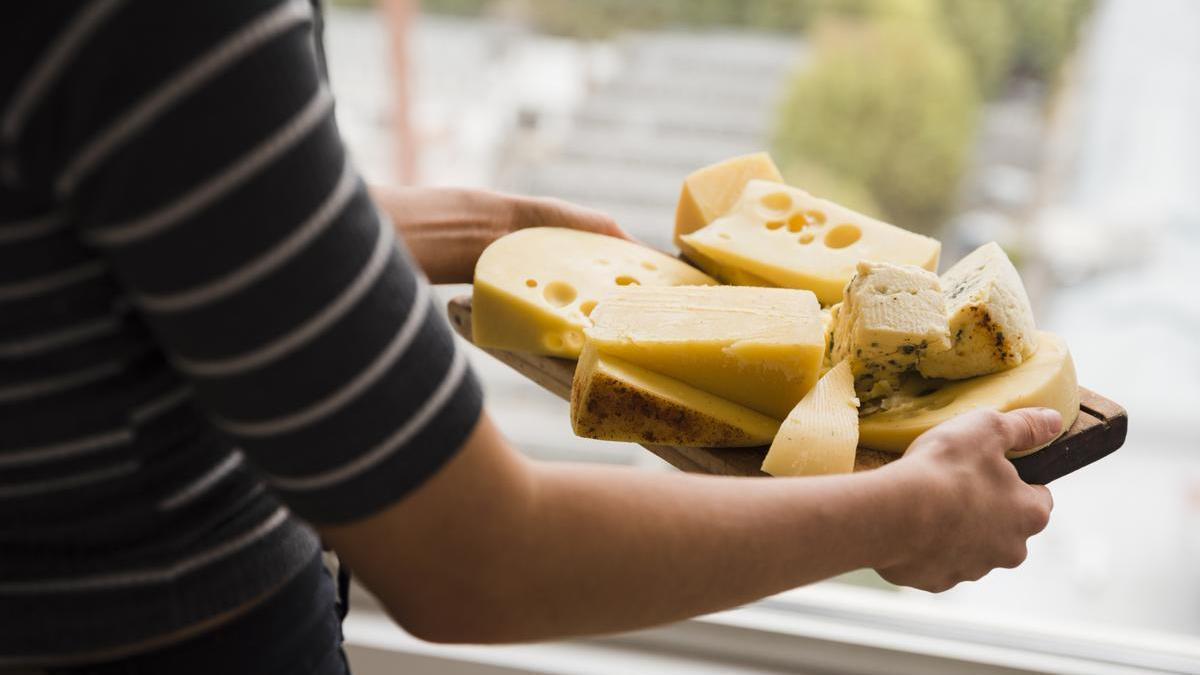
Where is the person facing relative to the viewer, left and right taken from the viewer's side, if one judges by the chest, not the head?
facing away from the viewer and to the right of the viewer
